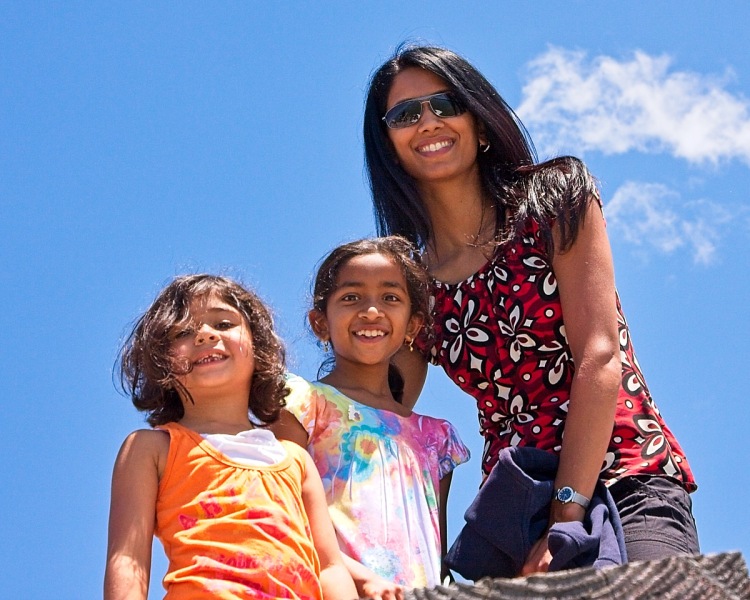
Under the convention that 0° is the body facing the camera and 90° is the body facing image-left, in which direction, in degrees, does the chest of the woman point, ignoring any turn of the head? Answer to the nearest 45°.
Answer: approximately 45°

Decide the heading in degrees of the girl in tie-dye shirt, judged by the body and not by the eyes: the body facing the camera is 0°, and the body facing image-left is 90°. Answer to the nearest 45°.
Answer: approximately 0°
